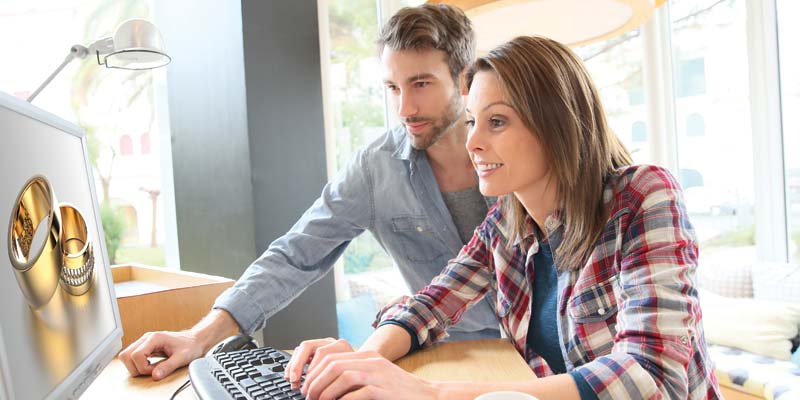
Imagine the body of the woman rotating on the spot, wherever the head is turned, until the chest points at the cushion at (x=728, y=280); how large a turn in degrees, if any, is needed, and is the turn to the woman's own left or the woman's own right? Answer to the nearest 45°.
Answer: approximately 180°

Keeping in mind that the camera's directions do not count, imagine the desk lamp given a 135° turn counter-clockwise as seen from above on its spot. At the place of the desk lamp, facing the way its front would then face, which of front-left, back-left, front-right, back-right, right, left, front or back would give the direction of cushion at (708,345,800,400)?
back-right

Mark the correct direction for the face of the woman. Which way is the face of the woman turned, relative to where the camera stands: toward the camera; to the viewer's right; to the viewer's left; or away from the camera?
to the viewer's left

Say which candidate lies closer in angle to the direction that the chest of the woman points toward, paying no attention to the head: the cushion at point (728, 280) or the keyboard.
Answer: the keyboard

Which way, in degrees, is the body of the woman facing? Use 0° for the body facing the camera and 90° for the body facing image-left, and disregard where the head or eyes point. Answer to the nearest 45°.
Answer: approximately 45°

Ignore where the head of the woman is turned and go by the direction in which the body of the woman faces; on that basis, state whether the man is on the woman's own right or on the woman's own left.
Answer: on the woman's own right

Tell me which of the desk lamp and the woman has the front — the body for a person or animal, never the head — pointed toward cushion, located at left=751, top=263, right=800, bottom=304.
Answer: the desk lamp

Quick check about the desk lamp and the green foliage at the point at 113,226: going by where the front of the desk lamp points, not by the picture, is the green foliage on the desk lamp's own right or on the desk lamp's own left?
on the desk lamp's own left

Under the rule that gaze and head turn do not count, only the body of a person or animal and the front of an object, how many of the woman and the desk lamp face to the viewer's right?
1

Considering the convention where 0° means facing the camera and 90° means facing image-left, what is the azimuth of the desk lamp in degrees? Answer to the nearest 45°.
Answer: approximately 270°

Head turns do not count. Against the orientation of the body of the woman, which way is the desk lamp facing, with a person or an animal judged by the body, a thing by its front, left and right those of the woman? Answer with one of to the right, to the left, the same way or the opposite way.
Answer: the opposite way

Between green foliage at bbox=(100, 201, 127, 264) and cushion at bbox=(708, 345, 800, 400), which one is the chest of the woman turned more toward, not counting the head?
the green foliage

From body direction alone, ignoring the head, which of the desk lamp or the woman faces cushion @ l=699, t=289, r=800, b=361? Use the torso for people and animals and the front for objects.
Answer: the desk lamp

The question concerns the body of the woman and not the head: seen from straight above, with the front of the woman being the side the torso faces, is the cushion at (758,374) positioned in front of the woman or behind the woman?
behind

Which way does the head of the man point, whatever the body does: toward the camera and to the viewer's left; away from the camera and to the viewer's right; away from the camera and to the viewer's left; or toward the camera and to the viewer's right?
toward the camera and to the viewer's left

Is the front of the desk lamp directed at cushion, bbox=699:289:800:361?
yes
